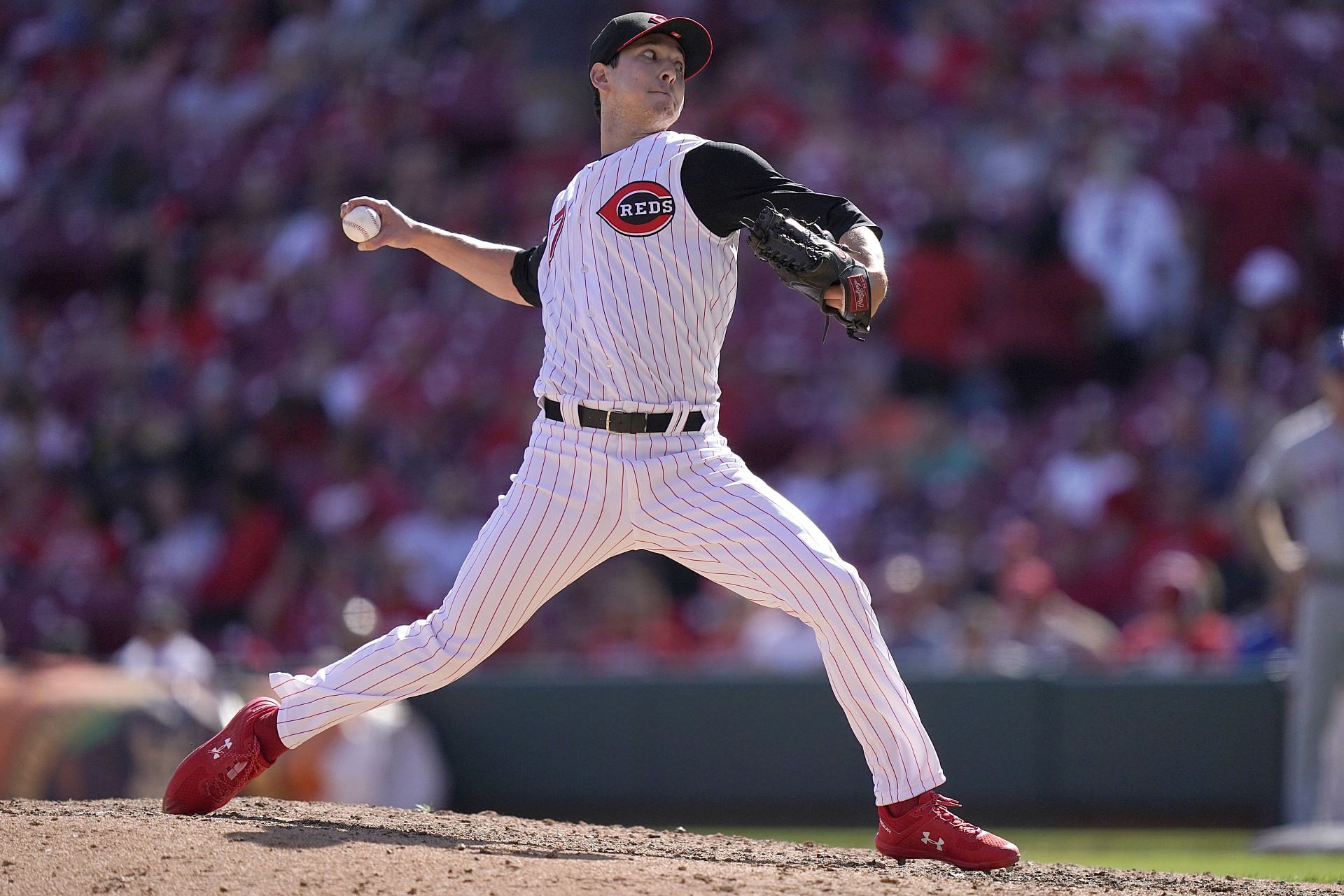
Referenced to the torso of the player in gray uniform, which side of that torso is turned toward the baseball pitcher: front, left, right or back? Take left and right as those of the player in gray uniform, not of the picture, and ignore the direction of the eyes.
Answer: front

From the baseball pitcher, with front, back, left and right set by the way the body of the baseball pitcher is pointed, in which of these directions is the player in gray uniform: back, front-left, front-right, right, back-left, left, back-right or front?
back-left

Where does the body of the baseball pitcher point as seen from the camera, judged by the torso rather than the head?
toward the camera
